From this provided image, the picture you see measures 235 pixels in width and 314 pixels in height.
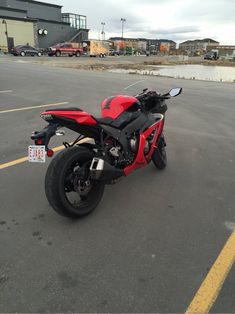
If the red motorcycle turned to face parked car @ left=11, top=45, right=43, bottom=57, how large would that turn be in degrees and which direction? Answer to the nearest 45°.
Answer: approximately 45° to its left

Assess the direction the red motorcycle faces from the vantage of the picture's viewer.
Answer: facing away from the viewer and to the right of the viewer
